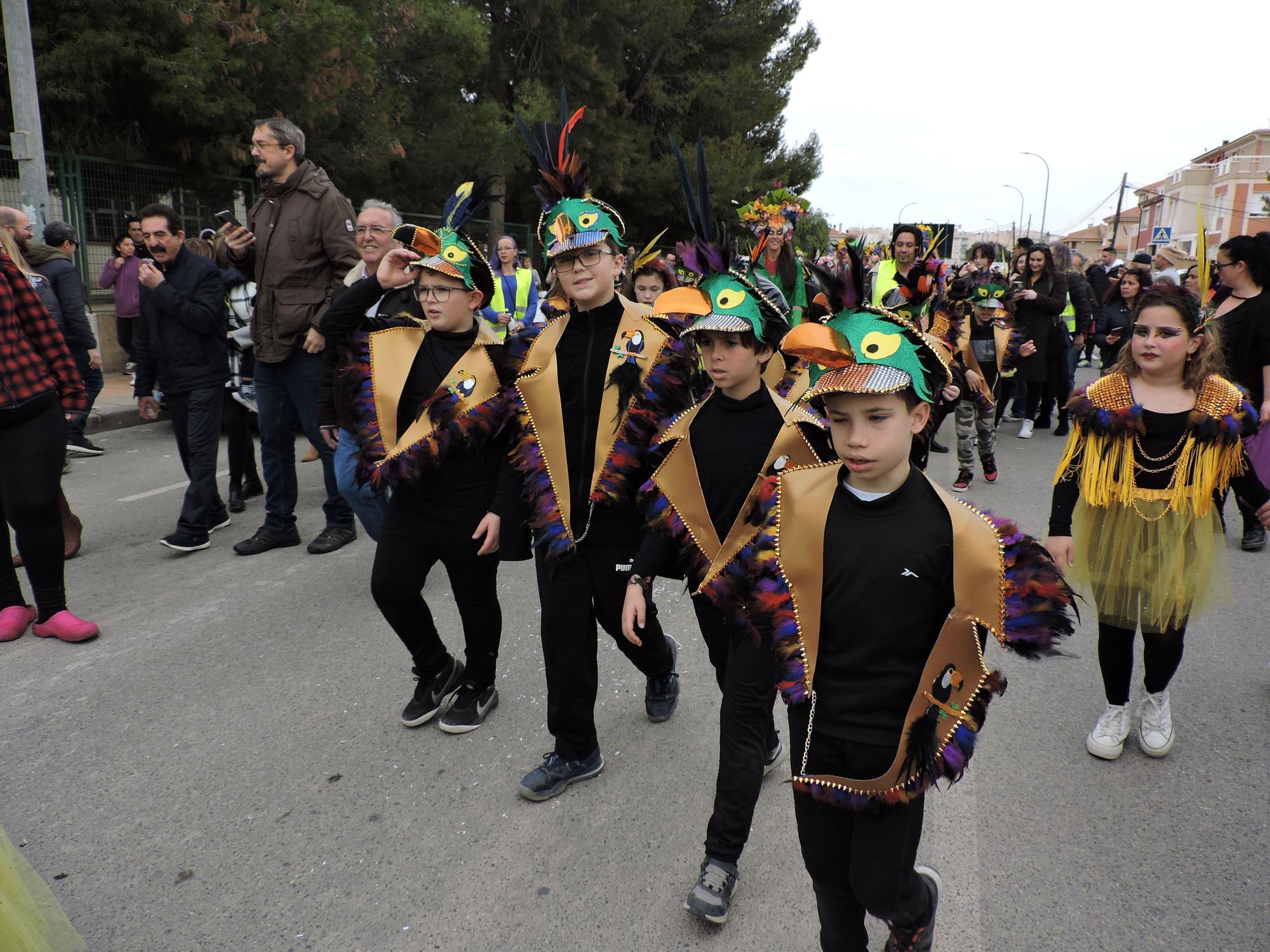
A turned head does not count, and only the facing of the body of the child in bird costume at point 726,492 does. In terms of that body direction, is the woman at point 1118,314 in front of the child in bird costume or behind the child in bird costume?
behind

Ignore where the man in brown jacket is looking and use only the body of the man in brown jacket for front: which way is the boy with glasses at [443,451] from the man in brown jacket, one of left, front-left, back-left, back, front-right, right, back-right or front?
front-left

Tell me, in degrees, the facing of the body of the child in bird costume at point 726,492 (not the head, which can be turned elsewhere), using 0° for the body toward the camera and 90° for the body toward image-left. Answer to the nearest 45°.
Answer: approximately 45°

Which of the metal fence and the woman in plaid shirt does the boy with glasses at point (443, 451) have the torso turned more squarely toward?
the woman in plaid shirt

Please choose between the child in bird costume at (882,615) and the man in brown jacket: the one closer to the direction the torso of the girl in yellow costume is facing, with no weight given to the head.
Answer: the child in bird costume

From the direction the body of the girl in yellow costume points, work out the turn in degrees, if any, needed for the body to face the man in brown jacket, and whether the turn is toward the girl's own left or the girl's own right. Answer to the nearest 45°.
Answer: approximately 90° to the girl's own right

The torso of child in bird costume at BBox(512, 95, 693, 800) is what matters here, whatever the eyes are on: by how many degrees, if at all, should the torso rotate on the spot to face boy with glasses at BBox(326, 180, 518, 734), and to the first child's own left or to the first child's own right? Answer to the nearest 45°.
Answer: approximately 90° to the first child's own right

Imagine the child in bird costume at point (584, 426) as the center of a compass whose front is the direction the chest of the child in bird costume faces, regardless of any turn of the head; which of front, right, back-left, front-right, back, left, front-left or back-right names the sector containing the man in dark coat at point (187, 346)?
right
